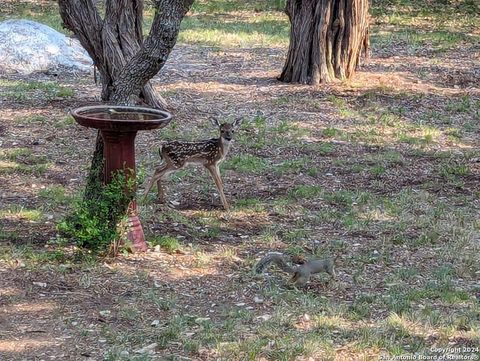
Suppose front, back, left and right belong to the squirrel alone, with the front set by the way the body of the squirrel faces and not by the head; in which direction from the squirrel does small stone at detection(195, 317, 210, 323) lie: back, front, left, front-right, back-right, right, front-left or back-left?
back-right

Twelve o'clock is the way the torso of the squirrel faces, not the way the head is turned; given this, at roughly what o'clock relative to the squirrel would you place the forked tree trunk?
The forked tree trunk is roughly at 8 o'clock from the squirrel.

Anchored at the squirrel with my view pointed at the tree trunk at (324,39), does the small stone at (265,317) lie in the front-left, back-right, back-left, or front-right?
back-left

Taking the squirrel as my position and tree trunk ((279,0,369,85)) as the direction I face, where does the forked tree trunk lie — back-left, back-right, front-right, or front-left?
front-left

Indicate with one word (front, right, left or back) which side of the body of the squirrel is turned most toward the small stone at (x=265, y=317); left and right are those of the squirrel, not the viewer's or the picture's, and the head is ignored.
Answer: right

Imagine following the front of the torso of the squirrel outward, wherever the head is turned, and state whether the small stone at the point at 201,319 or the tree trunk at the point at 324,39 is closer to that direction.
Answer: the tree trunk

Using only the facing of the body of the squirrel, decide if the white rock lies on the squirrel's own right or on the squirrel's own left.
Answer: on the squirrel's own left

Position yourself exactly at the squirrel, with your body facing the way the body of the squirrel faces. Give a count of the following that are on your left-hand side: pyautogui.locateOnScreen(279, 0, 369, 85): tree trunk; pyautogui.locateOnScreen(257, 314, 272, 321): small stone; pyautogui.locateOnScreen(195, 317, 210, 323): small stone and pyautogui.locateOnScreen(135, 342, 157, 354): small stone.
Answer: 1

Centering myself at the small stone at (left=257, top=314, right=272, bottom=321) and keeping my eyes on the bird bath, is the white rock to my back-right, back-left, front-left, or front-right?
front-right

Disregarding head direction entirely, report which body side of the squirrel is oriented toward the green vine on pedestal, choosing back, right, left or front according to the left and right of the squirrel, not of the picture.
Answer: back

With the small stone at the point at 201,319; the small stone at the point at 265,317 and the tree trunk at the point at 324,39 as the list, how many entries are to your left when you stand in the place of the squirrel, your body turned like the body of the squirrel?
1

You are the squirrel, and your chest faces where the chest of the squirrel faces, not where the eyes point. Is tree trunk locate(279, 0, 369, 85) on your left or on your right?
on your left

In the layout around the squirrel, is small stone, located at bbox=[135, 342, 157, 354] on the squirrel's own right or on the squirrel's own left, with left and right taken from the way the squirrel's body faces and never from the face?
on the squirrel's own right

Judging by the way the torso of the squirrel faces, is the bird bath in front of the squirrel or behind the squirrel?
behind

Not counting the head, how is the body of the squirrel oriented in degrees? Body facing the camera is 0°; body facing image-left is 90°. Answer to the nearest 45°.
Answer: approximately 270°
